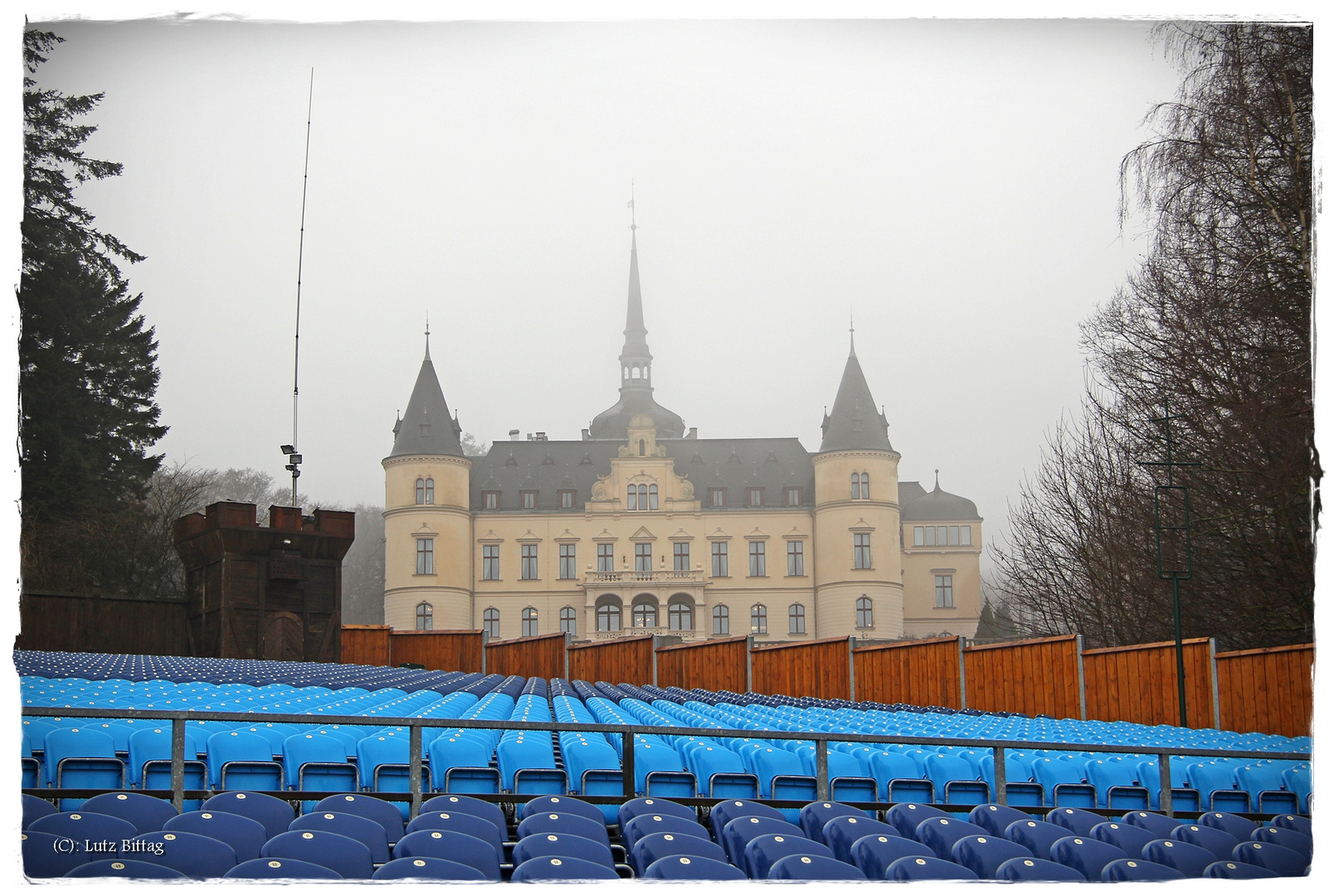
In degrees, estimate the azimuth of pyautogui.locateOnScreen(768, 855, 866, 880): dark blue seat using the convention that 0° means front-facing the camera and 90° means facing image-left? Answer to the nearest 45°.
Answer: approximately 0°

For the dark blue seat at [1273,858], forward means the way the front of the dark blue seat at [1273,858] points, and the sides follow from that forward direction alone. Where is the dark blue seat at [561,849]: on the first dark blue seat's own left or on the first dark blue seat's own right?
on the first dark blue seat's own right

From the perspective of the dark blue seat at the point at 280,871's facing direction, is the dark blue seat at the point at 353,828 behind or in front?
behind

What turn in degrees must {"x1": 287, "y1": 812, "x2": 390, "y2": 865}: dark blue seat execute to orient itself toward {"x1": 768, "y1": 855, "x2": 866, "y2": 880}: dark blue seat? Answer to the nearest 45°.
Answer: approximately 90° to its left

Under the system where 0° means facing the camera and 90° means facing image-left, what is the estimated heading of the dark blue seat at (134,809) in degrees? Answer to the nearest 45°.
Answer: approximately 0°

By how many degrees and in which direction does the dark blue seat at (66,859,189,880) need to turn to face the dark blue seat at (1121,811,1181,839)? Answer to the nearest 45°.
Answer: approximately 90° to its left
